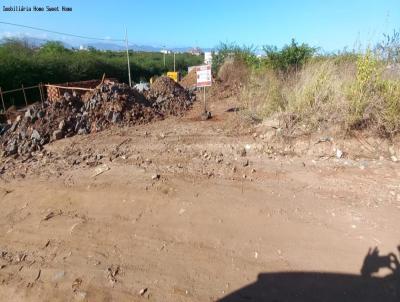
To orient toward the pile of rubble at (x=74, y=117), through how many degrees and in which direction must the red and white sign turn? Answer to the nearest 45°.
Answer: approximately 90° to its right

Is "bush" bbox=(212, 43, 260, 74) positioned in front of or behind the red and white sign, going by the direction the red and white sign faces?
behind

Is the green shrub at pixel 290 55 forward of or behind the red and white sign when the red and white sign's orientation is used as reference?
behind

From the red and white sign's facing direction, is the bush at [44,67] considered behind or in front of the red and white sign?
behind

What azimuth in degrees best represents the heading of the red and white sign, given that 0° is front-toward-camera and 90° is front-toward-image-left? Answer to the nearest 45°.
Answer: approximately 0°
